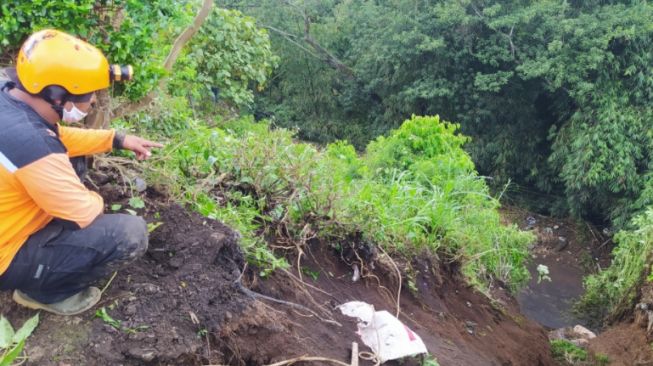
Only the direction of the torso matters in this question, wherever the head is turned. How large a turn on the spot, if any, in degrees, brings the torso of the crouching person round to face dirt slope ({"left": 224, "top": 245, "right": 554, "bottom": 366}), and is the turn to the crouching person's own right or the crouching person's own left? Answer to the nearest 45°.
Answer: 0° — they already face it

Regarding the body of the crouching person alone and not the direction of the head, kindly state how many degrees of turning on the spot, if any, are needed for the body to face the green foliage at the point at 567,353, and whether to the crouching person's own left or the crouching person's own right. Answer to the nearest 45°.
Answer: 0° — they already face it

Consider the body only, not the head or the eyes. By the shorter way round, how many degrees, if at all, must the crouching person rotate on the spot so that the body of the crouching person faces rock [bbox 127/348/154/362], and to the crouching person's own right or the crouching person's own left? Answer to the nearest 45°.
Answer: approximately 45° to the crouching person's own right

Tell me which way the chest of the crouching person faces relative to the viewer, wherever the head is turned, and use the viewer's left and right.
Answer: facing to the right of the viewer

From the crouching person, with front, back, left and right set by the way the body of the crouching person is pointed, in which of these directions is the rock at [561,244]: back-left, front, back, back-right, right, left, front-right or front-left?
front-left

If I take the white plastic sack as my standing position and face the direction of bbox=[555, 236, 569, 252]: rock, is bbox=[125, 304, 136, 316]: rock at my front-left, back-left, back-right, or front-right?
back-left

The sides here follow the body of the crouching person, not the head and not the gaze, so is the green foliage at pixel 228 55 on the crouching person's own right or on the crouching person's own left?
on the crouching person's own left

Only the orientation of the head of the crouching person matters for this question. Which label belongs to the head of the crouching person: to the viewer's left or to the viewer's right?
to the viewer's right

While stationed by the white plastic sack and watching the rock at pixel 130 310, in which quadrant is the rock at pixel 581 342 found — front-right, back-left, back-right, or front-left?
back-right
